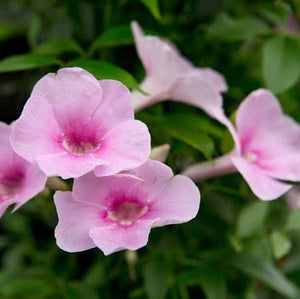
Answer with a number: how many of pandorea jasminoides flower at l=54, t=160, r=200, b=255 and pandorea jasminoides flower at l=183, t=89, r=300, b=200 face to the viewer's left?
0

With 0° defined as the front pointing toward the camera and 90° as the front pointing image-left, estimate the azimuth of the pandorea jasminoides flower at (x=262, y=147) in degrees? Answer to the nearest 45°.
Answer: approximately 315°

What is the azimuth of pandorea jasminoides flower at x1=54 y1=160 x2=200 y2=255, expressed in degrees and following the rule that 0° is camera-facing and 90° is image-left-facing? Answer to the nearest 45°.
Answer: approximately 0°
